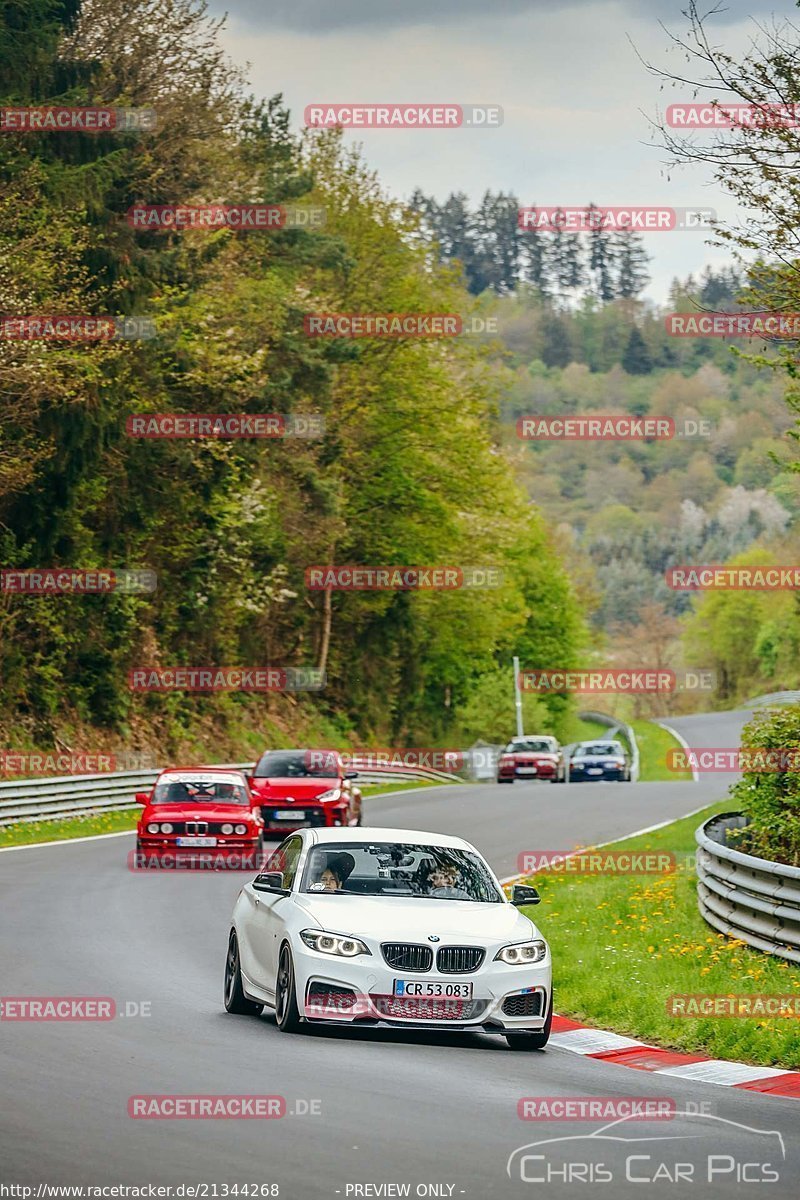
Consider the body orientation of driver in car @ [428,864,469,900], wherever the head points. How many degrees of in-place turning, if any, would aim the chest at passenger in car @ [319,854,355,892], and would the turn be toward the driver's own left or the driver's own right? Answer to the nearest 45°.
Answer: approximately 135° to the driver's own right

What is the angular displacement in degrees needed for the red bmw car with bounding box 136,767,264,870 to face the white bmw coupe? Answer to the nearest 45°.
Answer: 0° — it already faces it

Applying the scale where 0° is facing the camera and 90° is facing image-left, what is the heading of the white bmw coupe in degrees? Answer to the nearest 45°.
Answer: approximately 0°

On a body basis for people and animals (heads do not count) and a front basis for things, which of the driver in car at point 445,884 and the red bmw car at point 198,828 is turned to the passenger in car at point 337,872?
the red bmw car

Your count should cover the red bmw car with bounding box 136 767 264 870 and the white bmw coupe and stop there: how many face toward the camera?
2

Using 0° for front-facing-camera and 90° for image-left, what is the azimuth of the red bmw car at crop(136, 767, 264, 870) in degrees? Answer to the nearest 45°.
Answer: approximately 0°

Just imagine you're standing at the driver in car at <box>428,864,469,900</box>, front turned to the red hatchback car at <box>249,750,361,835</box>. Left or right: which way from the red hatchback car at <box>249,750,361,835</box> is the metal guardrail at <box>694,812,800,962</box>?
right

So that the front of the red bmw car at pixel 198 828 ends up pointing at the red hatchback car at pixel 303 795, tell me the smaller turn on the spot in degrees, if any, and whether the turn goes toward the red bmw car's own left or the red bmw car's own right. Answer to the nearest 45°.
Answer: approximately 180°

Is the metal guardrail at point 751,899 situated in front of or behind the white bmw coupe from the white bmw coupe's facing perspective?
behind

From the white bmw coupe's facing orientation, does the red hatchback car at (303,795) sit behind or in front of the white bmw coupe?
behind

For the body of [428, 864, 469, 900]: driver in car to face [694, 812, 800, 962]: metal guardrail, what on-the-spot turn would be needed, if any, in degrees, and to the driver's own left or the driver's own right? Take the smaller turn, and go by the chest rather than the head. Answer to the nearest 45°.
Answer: approximately 90° to the driver's own left
